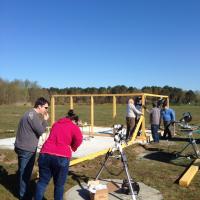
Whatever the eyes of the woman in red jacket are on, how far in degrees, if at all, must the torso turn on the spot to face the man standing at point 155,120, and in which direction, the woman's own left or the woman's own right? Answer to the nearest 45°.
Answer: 0° — they already face them

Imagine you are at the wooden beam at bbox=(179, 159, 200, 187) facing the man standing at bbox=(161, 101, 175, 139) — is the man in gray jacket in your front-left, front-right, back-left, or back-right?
back-left

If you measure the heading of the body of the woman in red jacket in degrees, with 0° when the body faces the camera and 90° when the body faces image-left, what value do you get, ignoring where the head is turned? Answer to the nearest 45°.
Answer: approximately 225°
